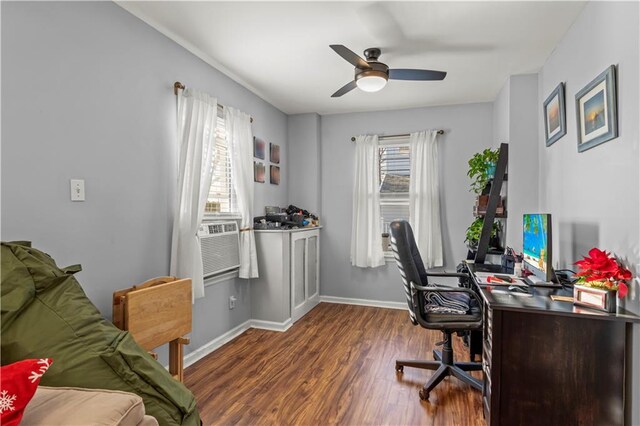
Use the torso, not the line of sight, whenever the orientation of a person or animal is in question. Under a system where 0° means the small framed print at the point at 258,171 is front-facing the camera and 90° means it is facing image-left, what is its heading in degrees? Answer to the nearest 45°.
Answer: approximately 315°

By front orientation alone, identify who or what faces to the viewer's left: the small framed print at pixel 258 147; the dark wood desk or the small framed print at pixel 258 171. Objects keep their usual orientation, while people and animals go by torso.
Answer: the dark wood desk

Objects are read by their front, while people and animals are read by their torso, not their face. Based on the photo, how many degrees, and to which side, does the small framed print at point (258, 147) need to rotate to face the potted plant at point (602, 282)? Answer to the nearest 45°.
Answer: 0° — it already faces it

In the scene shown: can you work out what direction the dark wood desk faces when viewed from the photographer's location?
facing to the left of the viewer

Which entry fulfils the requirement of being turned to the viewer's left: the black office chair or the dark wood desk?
the dark wood desk

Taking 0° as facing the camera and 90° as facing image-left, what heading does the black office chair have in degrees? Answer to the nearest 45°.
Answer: approximately 270°
